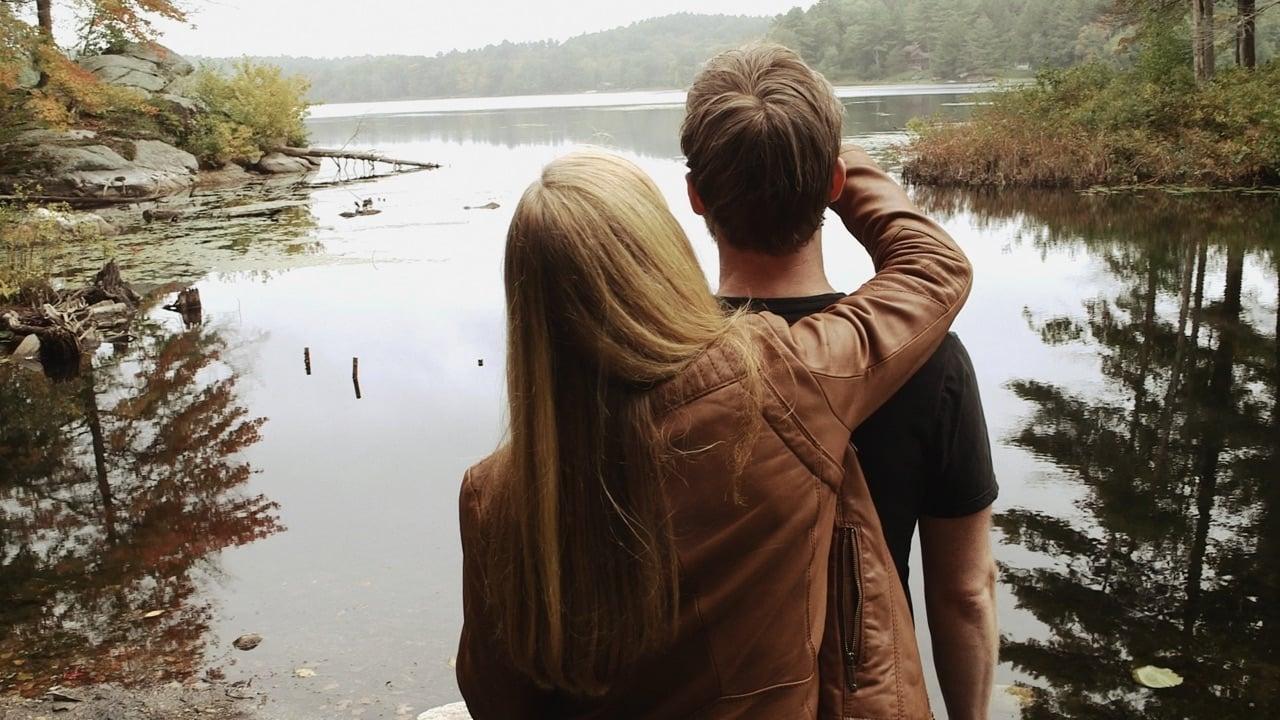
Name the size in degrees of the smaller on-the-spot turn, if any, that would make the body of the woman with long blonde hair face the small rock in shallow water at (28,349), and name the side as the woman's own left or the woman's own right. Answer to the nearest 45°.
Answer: approximately 45° to the woman's own left

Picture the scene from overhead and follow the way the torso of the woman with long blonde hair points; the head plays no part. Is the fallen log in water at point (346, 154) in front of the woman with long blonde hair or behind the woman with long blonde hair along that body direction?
in front

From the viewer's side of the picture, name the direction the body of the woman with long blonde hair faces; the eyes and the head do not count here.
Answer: away from the camera

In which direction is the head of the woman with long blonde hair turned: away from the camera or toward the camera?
away from the camera

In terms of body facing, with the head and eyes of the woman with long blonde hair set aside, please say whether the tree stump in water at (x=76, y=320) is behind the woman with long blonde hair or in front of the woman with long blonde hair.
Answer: in front

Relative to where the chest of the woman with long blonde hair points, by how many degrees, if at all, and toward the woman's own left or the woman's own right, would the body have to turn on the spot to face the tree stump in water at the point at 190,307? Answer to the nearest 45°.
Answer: approximately 45° to the woman's own left
